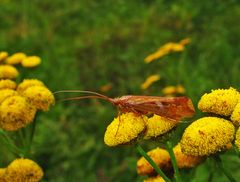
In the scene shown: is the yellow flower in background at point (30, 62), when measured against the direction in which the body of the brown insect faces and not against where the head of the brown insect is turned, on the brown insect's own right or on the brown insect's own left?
on the brown insect's own right

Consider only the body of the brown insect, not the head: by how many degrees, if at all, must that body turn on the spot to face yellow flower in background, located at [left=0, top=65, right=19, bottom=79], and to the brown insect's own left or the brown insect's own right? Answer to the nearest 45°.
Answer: approximately 45° to the brown insect's own right

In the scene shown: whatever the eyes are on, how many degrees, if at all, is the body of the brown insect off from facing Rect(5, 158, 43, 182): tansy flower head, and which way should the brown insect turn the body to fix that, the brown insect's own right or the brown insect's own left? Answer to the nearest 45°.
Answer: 0° — it already faces it

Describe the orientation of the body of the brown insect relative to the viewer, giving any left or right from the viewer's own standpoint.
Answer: facing to the left of the viewer

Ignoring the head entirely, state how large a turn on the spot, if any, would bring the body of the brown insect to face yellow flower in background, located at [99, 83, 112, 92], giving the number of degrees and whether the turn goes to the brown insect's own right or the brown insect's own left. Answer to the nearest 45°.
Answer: approximately 90° to the brown insect's own right
